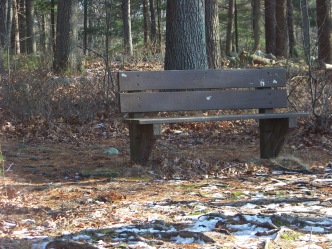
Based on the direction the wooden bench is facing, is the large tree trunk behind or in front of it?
behind

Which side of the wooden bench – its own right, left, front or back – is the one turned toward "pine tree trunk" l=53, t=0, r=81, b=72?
back

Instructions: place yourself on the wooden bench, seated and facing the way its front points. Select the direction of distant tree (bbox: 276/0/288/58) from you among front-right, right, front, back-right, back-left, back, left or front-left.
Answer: back-left

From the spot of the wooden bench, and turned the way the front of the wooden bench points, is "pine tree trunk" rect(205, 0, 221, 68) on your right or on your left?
on your left

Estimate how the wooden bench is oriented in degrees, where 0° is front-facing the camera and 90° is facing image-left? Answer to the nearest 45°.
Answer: approximately 315°
